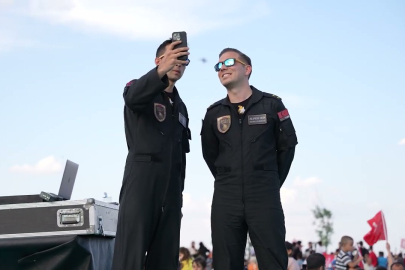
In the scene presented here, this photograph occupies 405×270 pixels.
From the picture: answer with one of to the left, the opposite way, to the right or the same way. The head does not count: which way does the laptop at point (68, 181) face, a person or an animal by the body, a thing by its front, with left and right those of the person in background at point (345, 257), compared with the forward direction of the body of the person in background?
the opposite way

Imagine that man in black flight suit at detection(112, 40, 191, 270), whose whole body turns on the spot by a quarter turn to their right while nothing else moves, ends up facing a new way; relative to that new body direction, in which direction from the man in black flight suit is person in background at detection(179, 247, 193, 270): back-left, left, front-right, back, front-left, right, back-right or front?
back-right

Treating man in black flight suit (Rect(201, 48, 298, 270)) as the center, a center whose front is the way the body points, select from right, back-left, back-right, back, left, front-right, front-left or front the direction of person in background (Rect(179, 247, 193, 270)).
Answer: back

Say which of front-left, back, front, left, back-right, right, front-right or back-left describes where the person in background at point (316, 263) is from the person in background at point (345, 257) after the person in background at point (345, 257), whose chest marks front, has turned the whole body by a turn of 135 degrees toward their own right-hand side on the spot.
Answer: front-left

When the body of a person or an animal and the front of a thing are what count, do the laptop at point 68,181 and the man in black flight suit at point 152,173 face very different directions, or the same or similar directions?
very different directions

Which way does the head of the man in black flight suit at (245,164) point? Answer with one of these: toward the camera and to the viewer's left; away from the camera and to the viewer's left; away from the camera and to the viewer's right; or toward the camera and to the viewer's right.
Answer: toward the camera and to the viewer's left

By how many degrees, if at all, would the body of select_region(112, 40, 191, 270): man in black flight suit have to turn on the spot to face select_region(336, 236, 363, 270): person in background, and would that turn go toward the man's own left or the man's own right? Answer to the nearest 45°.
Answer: approximately 90° to the man's own left

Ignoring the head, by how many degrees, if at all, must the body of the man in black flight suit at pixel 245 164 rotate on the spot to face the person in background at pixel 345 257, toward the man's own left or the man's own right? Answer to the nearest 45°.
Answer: approximately 180°

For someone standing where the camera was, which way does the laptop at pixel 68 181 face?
facing away from the viewer and to the left of the viewer

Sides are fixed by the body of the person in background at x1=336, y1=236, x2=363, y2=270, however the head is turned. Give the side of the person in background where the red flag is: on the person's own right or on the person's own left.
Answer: on the person's own left

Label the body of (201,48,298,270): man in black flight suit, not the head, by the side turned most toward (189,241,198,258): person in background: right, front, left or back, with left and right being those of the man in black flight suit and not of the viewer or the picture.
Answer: back

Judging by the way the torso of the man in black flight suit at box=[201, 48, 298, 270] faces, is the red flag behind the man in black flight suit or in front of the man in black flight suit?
behind

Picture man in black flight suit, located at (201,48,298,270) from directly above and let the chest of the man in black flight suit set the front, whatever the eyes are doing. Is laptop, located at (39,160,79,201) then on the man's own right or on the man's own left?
on the man's own right

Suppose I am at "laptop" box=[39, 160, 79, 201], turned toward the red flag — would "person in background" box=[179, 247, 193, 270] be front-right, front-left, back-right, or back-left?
front-left
